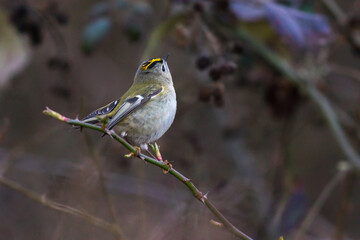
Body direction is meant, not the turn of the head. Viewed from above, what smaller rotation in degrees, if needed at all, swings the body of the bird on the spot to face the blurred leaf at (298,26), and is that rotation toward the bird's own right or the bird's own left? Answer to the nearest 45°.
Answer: approximately 45° to the bird's own left

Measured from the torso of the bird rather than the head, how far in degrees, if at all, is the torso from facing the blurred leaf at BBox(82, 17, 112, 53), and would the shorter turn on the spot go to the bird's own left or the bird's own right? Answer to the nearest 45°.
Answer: approximately 90° to the bird's own left

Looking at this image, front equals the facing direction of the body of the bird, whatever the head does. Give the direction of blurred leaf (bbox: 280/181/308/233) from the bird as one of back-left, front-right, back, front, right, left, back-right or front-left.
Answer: front-left

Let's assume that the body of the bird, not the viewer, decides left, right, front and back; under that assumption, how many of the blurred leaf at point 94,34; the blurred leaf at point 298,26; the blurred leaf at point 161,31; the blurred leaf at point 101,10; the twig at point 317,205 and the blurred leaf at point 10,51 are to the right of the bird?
0

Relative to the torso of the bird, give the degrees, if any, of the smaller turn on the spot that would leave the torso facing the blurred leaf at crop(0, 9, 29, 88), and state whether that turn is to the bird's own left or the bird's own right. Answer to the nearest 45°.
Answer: approximately 135° to the bird's own left

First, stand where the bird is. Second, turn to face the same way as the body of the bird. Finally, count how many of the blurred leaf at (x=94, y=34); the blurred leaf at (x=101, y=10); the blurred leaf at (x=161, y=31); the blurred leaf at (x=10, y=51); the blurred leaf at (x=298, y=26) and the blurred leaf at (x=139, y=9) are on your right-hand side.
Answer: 0

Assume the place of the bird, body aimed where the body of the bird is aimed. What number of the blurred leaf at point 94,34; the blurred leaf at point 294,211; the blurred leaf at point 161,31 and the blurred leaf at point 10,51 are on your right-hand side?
0

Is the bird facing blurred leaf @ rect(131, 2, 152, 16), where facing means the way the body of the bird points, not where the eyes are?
no

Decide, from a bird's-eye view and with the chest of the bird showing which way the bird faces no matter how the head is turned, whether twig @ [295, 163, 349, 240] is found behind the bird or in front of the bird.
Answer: in front

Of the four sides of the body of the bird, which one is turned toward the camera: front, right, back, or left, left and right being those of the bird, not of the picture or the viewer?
right

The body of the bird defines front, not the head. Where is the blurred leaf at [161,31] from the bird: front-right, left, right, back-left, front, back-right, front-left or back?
left

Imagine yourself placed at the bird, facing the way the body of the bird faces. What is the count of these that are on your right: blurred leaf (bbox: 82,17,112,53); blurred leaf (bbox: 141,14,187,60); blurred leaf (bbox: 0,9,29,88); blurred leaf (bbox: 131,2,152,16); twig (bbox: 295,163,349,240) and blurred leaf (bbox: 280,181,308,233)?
0

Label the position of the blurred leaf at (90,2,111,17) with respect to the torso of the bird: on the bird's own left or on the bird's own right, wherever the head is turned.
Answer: on the bird's own left

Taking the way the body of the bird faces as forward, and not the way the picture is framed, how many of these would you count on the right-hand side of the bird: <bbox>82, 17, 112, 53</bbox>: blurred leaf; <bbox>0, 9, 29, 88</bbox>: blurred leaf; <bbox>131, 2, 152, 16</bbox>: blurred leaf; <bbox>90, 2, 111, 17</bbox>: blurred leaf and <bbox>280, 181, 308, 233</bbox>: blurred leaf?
0

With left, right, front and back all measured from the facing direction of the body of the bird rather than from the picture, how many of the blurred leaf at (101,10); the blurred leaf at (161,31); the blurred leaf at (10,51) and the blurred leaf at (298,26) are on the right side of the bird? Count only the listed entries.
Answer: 0
